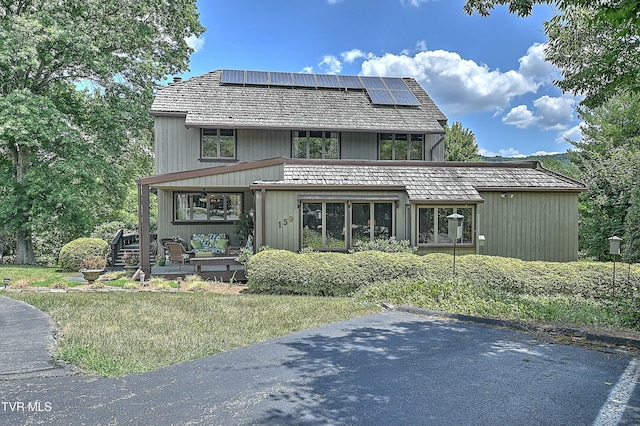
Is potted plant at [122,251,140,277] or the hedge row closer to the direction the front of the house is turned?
the hedge row

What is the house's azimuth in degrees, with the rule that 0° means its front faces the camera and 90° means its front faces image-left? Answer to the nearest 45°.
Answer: approximately 0°

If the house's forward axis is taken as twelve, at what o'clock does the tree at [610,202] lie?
The tree is roughly at 8 o'clock from the house.

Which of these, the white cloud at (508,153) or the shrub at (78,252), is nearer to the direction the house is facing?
the shrub

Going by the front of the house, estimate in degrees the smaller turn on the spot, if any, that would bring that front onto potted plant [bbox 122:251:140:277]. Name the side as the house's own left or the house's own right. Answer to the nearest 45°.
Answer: approximately 90° to the house's own right

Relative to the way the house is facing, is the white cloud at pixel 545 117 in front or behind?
behind

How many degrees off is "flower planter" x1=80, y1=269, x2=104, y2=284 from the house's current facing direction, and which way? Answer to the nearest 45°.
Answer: approximately 45° to its right

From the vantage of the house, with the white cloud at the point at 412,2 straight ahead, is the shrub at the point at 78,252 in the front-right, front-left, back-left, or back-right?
back-left

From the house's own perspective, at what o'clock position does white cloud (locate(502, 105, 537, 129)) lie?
The white cloud is roughly at 7 o'clock from the house.
